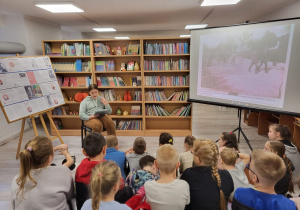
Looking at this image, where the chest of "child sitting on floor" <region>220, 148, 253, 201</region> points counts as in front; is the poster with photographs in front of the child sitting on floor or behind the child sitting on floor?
in front

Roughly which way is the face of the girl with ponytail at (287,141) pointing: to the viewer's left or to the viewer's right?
to the viewer's left

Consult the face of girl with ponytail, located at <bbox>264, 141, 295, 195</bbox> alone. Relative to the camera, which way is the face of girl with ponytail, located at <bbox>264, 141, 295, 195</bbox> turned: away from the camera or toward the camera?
away from the camera

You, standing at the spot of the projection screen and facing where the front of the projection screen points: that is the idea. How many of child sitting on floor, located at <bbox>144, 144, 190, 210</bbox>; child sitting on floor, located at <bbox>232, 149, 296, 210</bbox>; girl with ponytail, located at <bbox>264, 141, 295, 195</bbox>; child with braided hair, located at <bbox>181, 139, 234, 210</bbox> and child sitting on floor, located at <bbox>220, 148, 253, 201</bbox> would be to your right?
0

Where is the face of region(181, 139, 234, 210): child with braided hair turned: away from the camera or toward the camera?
away from the camera

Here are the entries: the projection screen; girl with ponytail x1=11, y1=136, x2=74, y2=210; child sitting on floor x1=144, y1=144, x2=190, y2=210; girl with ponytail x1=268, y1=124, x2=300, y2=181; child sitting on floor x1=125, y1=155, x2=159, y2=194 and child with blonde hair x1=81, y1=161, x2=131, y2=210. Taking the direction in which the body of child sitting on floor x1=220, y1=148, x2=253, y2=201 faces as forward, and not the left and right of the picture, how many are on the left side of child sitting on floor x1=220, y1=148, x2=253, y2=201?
4

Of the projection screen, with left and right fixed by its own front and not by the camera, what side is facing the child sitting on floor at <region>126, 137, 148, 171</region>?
front

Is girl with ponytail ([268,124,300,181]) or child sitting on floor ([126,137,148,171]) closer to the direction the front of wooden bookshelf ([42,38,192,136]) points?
the child sitting on floor

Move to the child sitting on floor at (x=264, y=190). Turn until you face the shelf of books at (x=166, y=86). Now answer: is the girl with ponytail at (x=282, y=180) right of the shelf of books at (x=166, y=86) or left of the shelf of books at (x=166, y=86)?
right

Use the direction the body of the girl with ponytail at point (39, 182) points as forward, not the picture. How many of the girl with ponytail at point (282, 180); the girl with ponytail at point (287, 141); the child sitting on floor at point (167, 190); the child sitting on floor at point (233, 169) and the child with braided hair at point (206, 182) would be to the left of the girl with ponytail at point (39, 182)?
0

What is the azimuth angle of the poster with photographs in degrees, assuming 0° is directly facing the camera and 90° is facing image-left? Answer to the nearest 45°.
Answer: approximately 315°

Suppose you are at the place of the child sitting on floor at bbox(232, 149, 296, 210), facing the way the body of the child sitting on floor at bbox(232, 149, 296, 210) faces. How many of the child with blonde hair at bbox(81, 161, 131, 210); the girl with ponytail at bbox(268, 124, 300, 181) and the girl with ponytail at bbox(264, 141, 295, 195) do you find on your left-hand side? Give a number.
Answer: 1

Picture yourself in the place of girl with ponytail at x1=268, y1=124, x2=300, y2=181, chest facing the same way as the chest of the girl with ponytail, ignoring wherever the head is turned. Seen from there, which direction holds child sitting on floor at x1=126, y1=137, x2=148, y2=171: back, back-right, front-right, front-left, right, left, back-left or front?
front-left

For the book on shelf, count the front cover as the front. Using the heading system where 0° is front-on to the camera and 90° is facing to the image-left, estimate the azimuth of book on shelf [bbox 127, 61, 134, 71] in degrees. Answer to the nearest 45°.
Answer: approximately 0°

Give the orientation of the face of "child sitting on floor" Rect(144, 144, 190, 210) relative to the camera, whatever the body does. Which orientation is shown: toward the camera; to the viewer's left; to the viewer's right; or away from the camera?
away from the camera

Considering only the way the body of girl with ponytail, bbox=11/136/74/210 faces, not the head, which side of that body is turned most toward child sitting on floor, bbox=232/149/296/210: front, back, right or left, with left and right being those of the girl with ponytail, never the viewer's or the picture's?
right

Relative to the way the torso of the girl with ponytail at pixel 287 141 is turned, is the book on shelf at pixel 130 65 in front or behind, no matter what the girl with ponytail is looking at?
in front

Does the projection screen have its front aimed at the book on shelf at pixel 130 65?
no

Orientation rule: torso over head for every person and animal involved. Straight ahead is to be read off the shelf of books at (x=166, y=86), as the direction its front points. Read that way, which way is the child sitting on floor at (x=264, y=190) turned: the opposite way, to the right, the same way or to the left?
the opposite way
